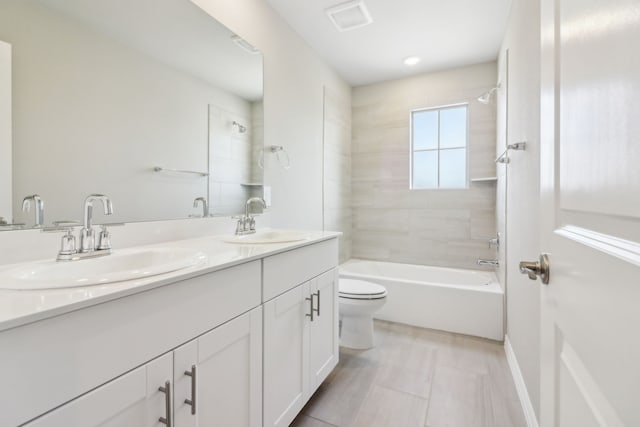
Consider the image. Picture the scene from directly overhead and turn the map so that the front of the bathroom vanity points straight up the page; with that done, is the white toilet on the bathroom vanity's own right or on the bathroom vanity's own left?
on the bathroom vanity's own left

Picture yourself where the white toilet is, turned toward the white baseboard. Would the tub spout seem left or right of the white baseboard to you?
left

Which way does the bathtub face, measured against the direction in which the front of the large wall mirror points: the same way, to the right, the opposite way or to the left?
to the right

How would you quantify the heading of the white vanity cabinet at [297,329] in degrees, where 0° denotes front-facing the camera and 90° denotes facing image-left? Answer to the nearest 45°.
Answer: approximately 315°

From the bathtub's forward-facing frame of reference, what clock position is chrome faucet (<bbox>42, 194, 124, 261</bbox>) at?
The chrome faucet is roughly at 1 o'clock from the bathtub.

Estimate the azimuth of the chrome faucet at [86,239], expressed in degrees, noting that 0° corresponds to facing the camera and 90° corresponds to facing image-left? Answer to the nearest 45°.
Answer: approximately 315°

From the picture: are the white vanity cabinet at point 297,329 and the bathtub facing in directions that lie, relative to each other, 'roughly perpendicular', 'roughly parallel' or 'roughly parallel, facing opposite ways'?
roughly perpendicular

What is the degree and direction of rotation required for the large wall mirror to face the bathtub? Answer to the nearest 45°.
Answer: approximately 45° to its left

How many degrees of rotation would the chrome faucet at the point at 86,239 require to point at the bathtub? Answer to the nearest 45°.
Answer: approximately 45° to its left

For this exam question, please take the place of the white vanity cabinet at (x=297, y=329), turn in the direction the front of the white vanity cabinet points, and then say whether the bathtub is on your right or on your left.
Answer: on your left

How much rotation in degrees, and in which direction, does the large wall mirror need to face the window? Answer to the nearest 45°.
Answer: approximately 45° to its left
